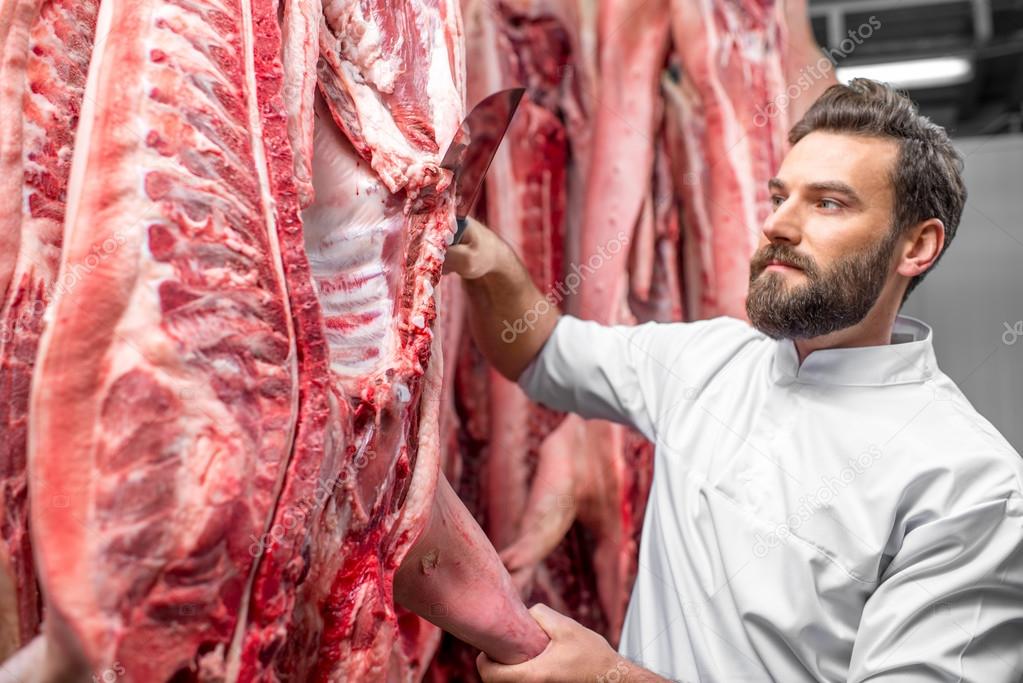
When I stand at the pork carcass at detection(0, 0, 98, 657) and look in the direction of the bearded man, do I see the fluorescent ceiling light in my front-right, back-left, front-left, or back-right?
front-left

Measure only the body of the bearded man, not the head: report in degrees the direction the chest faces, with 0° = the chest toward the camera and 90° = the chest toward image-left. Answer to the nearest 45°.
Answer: approximately 45°

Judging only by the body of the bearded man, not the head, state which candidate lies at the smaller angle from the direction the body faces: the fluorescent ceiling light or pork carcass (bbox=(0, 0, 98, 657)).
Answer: the pork carcass

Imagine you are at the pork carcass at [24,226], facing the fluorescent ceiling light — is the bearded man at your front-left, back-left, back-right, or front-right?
front-right

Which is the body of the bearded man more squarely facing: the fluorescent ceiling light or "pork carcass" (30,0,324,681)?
the pork carcass

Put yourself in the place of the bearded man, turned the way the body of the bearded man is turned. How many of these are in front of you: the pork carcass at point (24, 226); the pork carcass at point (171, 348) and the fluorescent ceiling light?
2

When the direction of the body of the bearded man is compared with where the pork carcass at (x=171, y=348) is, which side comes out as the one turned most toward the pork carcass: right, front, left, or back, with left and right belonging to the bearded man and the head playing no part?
front

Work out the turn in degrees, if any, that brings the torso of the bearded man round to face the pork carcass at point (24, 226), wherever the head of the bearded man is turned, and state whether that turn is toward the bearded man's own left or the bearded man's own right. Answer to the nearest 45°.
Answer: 0° — they already face it

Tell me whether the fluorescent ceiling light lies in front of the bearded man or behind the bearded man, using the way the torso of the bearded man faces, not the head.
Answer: behind
